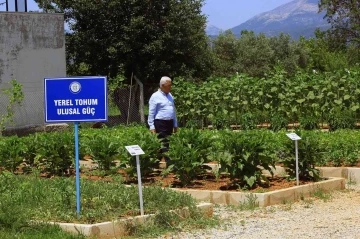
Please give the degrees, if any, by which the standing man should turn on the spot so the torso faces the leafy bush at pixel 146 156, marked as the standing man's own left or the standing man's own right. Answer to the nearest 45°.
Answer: approximately 45° to the standing man's own right

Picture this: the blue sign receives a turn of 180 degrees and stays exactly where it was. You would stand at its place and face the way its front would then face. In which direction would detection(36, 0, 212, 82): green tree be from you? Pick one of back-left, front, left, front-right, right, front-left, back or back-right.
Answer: front

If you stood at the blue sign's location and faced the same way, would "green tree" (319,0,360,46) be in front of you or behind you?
behind

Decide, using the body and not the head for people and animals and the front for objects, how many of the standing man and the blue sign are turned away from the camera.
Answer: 0

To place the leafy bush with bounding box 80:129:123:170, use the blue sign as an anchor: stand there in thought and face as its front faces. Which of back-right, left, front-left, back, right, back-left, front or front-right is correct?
back

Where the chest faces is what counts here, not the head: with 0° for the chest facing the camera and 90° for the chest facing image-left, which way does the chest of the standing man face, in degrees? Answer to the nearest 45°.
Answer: approximately 315°

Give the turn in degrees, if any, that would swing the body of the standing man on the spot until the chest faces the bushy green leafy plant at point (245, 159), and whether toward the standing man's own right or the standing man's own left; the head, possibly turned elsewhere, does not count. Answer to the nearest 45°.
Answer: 0° — they already face it

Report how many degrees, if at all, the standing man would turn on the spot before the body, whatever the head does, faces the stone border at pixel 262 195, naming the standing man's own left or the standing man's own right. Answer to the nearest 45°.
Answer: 0° — they already face it

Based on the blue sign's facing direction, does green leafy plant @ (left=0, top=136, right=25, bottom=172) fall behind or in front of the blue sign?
behind

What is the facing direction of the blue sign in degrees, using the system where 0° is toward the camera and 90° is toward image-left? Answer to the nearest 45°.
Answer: approximately 0°

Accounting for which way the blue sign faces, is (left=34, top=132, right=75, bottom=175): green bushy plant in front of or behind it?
behind
